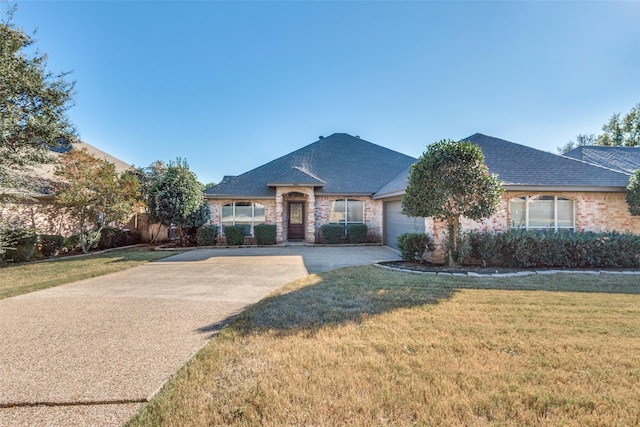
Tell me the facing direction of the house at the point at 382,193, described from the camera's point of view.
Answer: facing the viewer

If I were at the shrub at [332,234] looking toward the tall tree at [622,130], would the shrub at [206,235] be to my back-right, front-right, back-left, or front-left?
back-left

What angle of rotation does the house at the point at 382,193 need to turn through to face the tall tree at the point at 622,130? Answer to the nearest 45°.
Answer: approximately 135° to its left

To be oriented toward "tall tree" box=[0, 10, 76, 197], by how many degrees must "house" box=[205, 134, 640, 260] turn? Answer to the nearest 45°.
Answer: approximately 45° to its right

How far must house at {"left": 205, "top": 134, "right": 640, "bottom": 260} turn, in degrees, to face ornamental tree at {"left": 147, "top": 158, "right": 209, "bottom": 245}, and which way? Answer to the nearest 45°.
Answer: approximately 45° to its right

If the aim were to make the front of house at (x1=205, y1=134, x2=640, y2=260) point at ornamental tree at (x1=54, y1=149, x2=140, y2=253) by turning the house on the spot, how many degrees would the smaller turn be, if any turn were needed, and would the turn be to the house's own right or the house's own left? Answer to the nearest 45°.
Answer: approximately 45° to the house's own right
